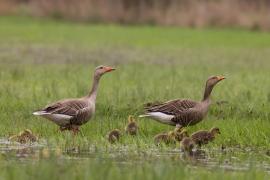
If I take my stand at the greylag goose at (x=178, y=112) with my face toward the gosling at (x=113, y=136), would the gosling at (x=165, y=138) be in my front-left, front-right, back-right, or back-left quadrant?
front-left

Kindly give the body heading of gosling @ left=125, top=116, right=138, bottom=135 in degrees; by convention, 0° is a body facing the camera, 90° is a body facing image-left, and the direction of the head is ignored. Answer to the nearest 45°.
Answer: approximately 180°

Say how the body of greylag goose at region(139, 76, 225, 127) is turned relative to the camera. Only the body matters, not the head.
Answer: to the viewer's right

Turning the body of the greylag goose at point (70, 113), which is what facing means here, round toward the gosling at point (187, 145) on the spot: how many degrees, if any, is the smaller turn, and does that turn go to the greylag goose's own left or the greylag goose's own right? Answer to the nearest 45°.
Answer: approximately 45° to the greylag goose's own right

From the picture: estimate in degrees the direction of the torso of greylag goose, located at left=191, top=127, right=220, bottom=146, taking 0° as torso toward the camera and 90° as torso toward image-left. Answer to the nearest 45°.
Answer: approximately 270°

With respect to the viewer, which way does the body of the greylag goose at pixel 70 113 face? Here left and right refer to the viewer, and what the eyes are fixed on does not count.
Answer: facing to the right of the viewer

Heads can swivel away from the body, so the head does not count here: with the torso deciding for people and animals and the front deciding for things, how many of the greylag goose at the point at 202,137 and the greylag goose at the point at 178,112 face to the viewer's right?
2

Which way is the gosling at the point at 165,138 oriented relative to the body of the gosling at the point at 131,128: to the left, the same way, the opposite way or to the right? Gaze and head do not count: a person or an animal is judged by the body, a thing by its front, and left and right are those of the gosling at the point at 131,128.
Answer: to the right
